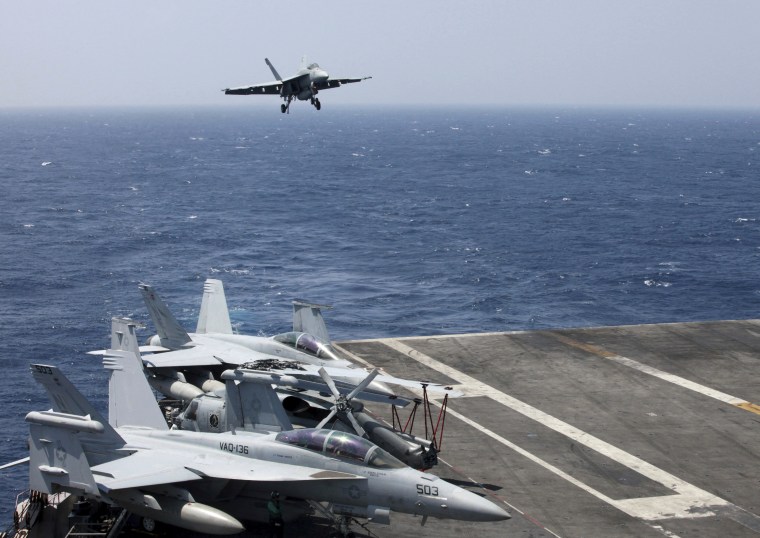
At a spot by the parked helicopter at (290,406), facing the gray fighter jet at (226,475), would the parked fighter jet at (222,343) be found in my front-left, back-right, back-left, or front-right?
back-right

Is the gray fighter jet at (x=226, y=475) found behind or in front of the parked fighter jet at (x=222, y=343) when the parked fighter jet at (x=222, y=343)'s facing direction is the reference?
in front

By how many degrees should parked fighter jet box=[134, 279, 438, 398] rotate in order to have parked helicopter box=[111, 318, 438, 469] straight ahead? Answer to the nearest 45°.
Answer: approximately 45° to its right

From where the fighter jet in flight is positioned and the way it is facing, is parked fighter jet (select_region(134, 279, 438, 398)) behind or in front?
in front

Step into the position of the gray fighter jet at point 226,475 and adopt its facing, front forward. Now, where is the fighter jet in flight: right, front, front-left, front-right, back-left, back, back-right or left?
back-left

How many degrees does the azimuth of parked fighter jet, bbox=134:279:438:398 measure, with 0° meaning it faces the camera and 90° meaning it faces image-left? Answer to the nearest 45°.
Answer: approximately 315°

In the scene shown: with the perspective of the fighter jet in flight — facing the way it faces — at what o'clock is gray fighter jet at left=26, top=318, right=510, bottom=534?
The gray fighter jet is roughly at 12 o'clock from the fighter jet in flight.

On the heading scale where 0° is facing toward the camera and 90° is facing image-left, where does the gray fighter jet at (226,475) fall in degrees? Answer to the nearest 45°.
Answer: approximately 315°

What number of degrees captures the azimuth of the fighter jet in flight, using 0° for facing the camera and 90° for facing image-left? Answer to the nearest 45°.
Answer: approximately 0°

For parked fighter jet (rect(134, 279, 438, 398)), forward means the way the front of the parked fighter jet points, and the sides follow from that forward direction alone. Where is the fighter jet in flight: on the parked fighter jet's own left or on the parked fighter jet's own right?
on the parked fighter jet's own left
